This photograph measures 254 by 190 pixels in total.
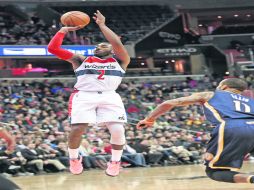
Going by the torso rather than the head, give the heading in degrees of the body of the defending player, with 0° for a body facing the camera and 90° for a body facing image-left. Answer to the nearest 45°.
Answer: approximately 135°

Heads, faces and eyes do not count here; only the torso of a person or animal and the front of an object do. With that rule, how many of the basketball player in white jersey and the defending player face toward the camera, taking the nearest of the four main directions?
1

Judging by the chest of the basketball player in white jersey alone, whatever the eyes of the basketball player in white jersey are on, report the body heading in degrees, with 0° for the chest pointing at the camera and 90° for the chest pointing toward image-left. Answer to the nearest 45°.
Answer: approximately 0°

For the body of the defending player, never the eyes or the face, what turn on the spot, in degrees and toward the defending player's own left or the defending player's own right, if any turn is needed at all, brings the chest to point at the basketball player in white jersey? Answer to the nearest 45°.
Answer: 0° — they already face them

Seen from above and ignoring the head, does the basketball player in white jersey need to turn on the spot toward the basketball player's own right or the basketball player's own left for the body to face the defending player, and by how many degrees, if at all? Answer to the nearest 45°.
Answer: approximately 45° to the basketball player's own left
